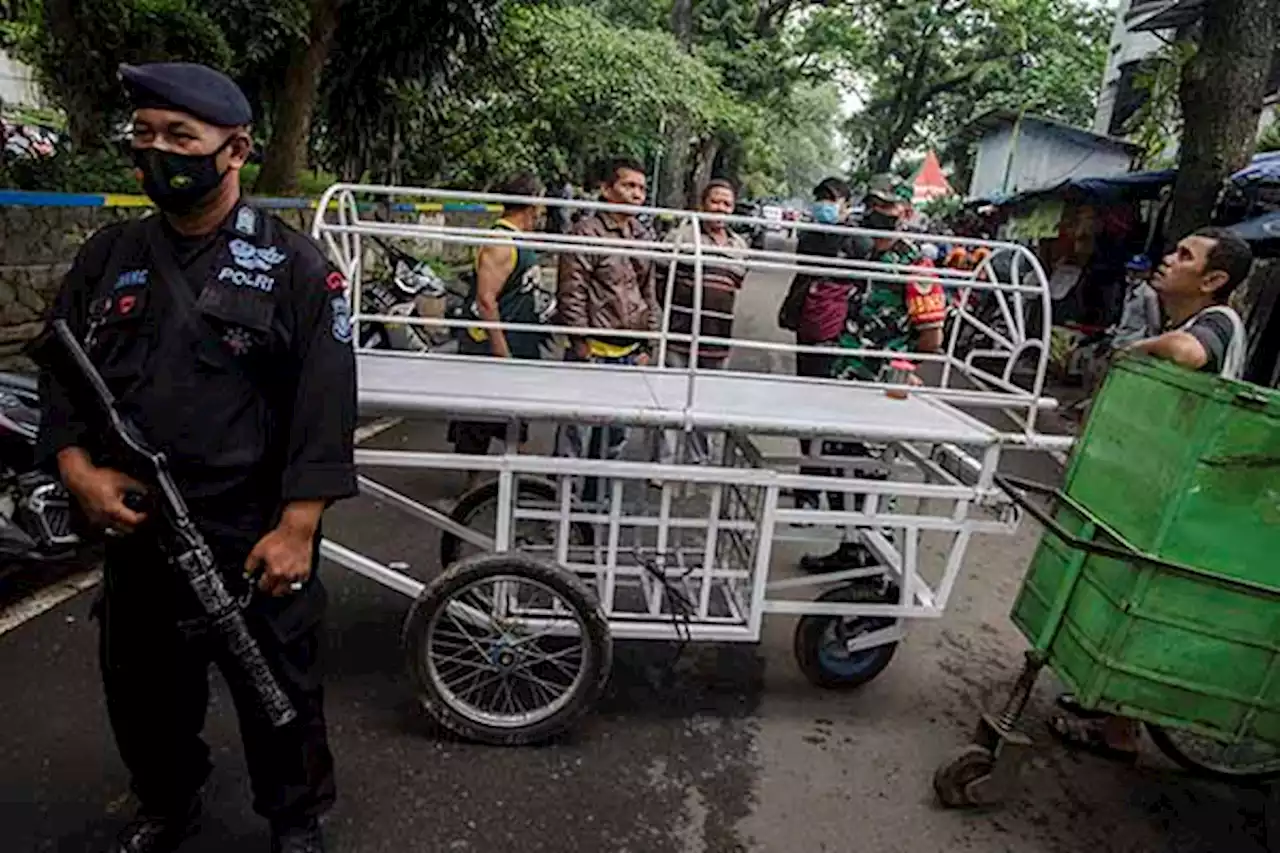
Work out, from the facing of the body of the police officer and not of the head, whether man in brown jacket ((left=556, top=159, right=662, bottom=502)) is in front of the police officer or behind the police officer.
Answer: behind

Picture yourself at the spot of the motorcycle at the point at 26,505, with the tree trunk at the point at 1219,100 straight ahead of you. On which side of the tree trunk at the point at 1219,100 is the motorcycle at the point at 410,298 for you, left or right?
left

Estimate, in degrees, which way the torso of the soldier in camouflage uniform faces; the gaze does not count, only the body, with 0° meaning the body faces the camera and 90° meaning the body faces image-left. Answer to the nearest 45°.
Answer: approximately 45°

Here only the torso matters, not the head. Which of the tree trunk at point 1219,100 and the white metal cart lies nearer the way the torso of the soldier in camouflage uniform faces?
the white metal cart

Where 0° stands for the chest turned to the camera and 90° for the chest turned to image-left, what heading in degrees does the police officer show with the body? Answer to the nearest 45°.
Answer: approximately 45°

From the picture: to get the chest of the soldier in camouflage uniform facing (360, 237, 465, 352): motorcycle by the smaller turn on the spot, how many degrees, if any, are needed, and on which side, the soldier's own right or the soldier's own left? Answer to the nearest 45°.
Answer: approximately 45° to the soldier's own right
